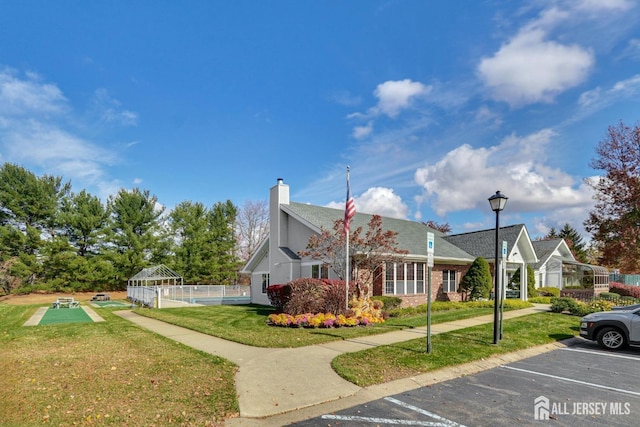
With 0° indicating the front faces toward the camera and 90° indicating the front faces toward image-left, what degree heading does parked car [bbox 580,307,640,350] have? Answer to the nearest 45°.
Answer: approximately 90°

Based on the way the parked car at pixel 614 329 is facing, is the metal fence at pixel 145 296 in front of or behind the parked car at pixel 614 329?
in front

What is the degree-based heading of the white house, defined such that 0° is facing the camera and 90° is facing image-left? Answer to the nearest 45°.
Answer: approximately 315°

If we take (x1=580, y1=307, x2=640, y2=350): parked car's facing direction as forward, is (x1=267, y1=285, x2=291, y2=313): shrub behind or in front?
in front

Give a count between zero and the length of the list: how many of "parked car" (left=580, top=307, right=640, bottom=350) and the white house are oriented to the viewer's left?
1

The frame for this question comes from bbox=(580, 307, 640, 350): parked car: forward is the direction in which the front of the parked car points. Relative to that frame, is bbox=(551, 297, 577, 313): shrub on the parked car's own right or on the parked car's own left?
on the parked car's own right

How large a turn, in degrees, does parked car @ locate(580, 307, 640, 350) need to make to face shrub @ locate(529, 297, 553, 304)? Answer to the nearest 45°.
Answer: approximately 90° to its right

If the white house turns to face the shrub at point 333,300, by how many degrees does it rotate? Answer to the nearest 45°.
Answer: approximately 45° to its right

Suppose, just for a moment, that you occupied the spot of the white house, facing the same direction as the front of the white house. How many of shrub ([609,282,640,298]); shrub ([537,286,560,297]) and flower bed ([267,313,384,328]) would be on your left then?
2

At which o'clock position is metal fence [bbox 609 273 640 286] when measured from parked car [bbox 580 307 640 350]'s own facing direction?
The metal fence is roughly at 3 o'clock from the parked car.

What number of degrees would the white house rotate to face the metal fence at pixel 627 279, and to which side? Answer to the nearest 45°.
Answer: approximately 90° to its left

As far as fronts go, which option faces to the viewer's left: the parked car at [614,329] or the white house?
the parked car
